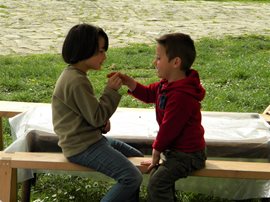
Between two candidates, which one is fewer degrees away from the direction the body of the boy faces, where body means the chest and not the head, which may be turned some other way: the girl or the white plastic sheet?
the girl

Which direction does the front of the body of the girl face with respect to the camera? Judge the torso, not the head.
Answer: to the viewer's right

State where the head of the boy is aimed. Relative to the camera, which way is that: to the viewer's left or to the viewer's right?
to the viewer's left

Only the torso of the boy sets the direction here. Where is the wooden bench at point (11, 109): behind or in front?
in front

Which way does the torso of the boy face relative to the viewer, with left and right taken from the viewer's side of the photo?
facing to the left of the viewer

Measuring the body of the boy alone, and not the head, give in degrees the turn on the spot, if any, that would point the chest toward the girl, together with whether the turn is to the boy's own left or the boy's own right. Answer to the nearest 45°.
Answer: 0° — they already face them

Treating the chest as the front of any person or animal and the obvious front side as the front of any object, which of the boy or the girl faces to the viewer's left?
the boy

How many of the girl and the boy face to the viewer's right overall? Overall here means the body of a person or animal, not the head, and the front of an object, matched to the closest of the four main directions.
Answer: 1

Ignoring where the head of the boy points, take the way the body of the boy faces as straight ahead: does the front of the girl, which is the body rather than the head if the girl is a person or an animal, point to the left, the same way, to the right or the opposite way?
the opposite way

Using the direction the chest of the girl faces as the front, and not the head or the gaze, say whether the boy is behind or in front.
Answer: in front

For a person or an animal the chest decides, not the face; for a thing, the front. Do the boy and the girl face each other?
yes
